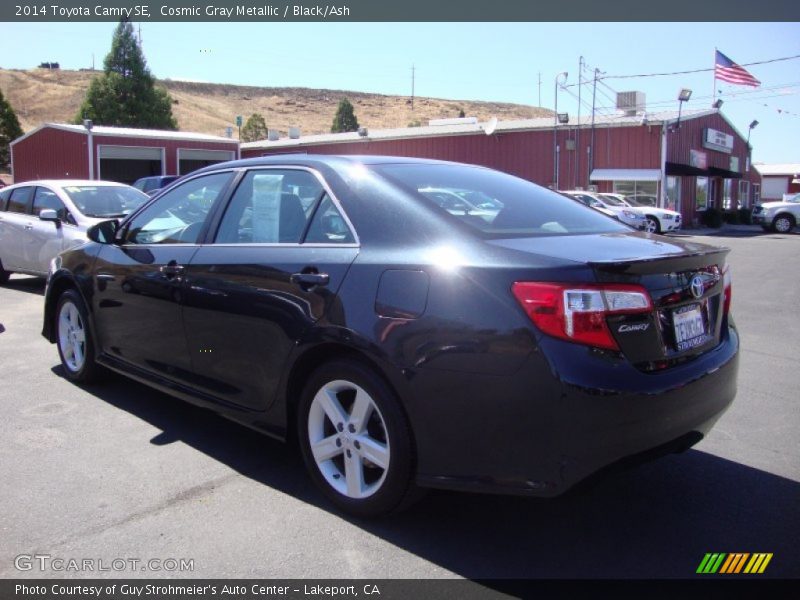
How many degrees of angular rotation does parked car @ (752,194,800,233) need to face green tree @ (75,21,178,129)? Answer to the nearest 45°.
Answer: approximately 45° to its right

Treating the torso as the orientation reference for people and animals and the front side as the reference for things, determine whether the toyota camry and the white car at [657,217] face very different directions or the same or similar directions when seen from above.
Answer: very different directions

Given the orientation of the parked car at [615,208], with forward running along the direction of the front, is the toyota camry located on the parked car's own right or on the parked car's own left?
on the parked car's own right

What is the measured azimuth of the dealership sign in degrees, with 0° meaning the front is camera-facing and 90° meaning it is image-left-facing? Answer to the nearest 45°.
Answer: approximately 315°

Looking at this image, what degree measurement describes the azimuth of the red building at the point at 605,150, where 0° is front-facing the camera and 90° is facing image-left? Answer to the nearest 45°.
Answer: approximately 315°

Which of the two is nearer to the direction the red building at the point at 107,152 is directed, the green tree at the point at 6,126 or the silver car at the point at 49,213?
the silver car

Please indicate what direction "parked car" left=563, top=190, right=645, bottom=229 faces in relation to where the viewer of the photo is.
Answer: facing the viewer and to the right of the viewer

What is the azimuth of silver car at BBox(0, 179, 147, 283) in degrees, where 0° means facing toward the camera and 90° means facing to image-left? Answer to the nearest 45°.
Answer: approximately 315°

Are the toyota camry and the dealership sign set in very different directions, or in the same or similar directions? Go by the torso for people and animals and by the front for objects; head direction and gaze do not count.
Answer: very different directions

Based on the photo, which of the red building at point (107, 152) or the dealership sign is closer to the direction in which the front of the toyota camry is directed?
the red building

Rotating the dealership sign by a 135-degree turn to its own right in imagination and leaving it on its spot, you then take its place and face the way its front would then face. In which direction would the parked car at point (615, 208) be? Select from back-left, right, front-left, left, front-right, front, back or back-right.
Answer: left

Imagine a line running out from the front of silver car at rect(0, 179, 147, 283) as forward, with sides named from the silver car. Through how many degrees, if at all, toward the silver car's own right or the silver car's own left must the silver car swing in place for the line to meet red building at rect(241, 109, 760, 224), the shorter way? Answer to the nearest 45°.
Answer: approximately 90° to the silver car's own left

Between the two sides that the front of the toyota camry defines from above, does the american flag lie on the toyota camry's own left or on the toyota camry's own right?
on the toyota camry's own right

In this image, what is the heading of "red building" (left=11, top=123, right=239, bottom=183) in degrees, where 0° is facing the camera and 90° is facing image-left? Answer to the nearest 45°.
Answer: approximately 315°
